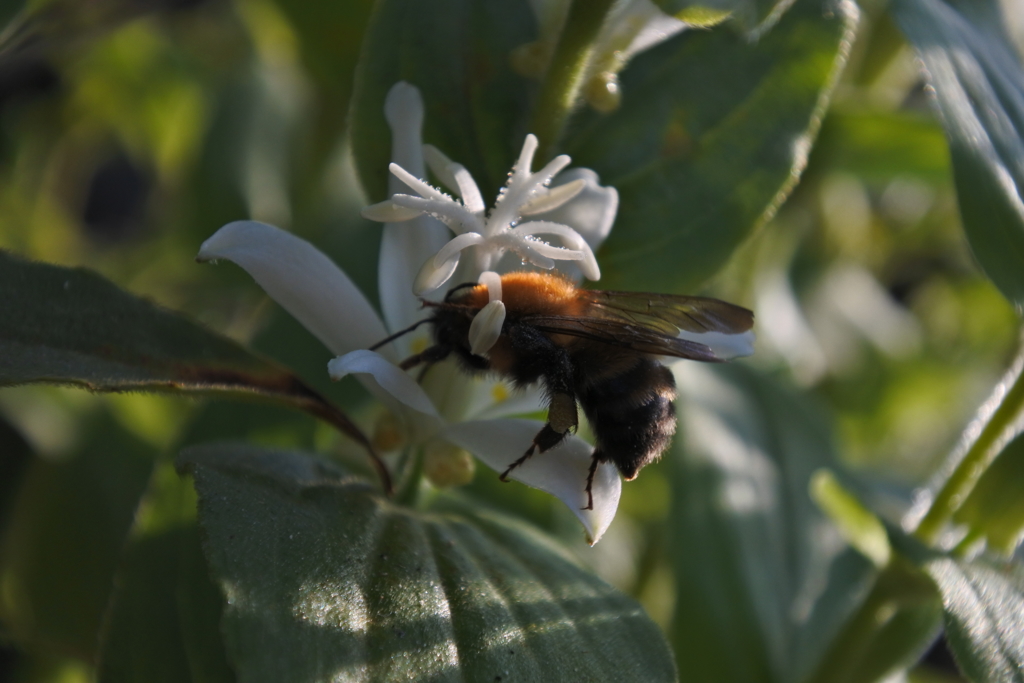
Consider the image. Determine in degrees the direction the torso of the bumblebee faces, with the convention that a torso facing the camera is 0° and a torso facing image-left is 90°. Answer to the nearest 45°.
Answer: approximately 90°
